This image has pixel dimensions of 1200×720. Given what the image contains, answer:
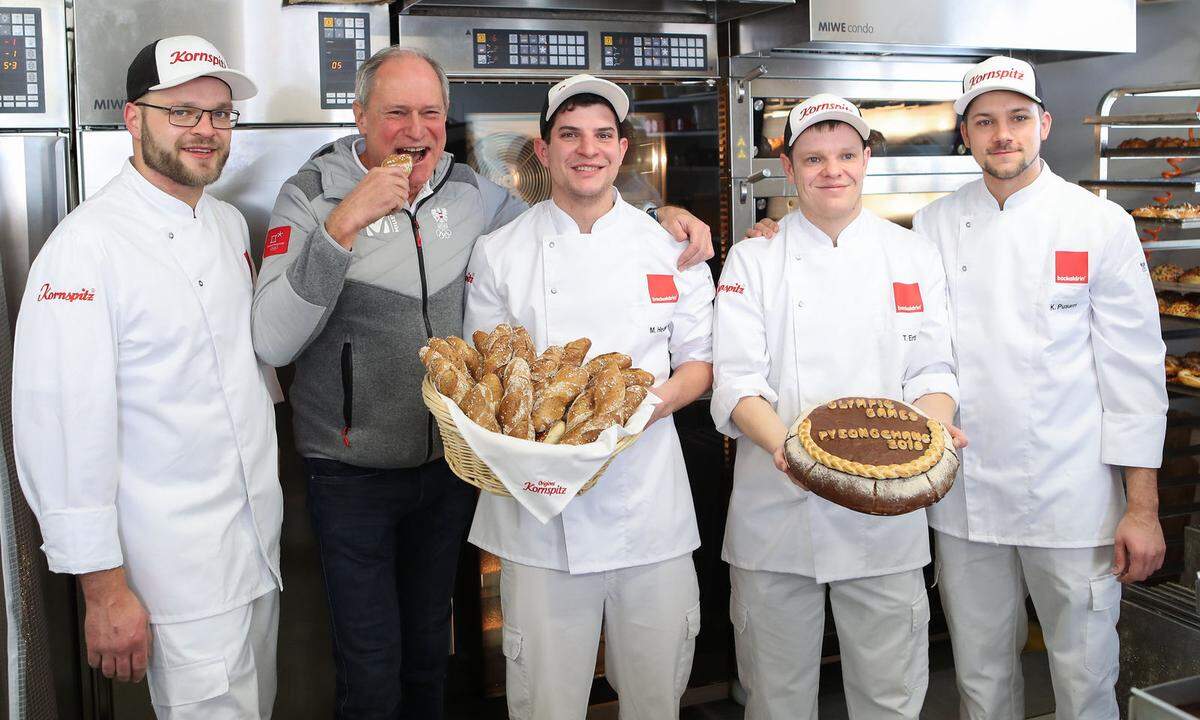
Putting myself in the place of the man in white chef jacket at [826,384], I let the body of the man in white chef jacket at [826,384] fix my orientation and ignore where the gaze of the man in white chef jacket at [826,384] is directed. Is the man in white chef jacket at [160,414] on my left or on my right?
on my right

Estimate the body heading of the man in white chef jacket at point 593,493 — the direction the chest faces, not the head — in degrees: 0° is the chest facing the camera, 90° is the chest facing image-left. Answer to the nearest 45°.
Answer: approximately 0°

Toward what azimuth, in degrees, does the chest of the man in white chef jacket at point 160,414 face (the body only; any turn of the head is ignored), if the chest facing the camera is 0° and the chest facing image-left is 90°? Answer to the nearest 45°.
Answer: approximately 315°

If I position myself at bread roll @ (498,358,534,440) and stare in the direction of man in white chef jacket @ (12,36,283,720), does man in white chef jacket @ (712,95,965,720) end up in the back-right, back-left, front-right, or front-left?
back-right

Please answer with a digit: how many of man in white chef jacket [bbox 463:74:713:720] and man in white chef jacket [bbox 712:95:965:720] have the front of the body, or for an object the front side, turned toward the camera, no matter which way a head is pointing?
2

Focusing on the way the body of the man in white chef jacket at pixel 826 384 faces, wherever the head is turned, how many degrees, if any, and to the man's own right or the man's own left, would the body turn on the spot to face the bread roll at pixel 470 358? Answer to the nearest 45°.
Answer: approximately 45° to the man's own right

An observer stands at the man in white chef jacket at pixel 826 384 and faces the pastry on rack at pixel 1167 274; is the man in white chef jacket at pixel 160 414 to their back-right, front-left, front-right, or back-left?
back-left
